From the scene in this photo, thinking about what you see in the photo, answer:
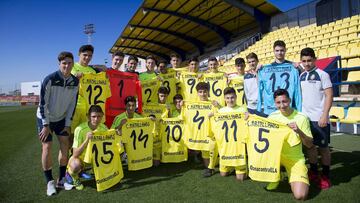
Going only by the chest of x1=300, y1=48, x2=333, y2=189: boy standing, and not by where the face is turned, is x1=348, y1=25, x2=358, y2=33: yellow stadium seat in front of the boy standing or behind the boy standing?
behind

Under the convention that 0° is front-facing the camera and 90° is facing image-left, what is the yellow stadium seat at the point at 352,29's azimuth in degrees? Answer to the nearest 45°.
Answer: approximately 45°

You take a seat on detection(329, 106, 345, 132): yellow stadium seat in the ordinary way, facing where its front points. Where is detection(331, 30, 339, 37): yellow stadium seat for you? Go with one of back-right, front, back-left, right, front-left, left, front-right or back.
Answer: back-right

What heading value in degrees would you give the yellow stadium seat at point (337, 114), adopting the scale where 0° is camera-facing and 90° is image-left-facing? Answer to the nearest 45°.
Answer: approximately 45°

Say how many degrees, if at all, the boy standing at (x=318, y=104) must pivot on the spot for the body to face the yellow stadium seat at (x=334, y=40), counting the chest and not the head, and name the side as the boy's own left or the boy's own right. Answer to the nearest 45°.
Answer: approximately 135° to the boy's own right

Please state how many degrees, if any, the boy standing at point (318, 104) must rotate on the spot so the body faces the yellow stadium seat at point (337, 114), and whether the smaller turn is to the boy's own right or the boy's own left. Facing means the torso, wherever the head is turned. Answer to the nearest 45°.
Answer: approximately 135° to the boy's own right

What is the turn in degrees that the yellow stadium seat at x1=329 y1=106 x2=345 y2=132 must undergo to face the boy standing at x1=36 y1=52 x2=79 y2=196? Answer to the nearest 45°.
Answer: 0° — it already faces them

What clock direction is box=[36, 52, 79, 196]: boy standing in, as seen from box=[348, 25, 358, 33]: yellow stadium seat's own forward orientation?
The boy standing is roughly at 11 o'clock from the yellow stadium seat.

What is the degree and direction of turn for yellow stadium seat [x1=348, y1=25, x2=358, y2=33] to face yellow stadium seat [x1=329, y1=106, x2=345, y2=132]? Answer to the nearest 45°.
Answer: approximately 45° to its left

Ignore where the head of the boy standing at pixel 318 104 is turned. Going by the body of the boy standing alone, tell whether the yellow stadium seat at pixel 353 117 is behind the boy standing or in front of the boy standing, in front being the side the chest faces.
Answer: behind
